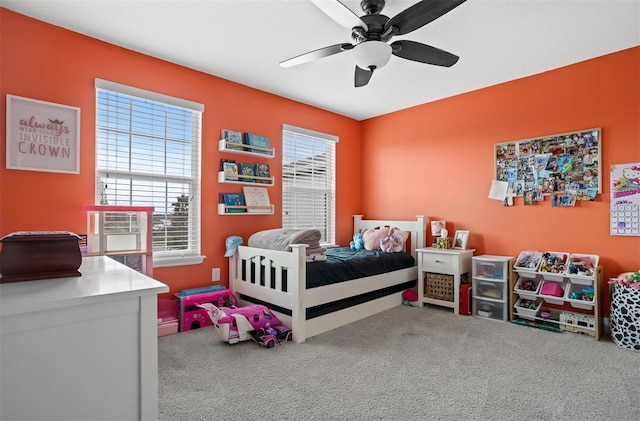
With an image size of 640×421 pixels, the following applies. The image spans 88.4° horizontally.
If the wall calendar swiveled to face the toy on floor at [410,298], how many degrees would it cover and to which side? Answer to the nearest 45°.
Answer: approximately 90° to its right

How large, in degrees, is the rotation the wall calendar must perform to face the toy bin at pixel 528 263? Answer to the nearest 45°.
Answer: approximately 90° to its right

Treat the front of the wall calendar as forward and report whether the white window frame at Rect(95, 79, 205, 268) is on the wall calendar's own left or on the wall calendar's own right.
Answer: on the wall calendar's own right

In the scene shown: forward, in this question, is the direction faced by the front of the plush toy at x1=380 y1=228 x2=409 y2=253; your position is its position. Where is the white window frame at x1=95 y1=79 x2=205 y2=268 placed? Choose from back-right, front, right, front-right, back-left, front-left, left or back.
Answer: front

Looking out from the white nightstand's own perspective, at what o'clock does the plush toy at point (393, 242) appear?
The plush toy is roughly at 2 o'clock from the white nightstand.

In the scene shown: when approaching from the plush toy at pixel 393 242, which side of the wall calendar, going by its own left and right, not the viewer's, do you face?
right

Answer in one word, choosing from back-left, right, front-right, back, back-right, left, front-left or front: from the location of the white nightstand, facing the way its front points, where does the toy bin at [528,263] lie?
back-left

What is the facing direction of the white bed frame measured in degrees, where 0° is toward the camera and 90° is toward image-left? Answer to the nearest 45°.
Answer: approximately 45°

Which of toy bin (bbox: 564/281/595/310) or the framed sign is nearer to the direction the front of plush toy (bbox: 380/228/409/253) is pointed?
the framed sign

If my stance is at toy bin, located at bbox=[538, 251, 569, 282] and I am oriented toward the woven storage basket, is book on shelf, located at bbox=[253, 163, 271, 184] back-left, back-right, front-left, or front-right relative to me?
front-left

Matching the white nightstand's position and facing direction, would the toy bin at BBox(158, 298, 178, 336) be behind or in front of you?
in front

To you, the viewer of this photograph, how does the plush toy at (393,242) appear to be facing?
facing the viewer and to the left of the viewer

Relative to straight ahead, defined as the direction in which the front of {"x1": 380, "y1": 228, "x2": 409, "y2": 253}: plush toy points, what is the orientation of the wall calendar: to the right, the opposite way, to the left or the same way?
the same way

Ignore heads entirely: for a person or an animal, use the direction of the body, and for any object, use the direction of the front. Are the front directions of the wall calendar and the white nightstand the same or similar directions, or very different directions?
same or similar directions

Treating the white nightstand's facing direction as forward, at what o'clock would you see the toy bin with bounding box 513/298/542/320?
The toy bin is roughly at 8 o'clock from the white nightstand.

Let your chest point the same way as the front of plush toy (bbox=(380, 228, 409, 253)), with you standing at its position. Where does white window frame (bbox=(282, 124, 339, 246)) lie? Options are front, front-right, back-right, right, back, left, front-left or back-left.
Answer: front-right

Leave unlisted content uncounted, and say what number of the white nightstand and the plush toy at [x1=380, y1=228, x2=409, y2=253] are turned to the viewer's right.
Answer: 0

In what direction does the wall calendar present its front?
toward the camera

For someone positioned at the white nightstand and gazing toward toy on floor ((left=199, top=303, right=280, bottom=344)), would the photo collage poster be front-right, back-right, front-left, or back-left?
back-left

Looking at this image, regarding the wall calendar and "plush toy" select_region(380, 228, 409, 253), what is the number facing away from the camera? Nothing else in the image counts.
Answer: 0

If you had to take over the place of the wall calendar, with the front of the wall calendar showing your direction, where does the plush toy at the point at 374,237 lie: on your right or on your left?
on your right
